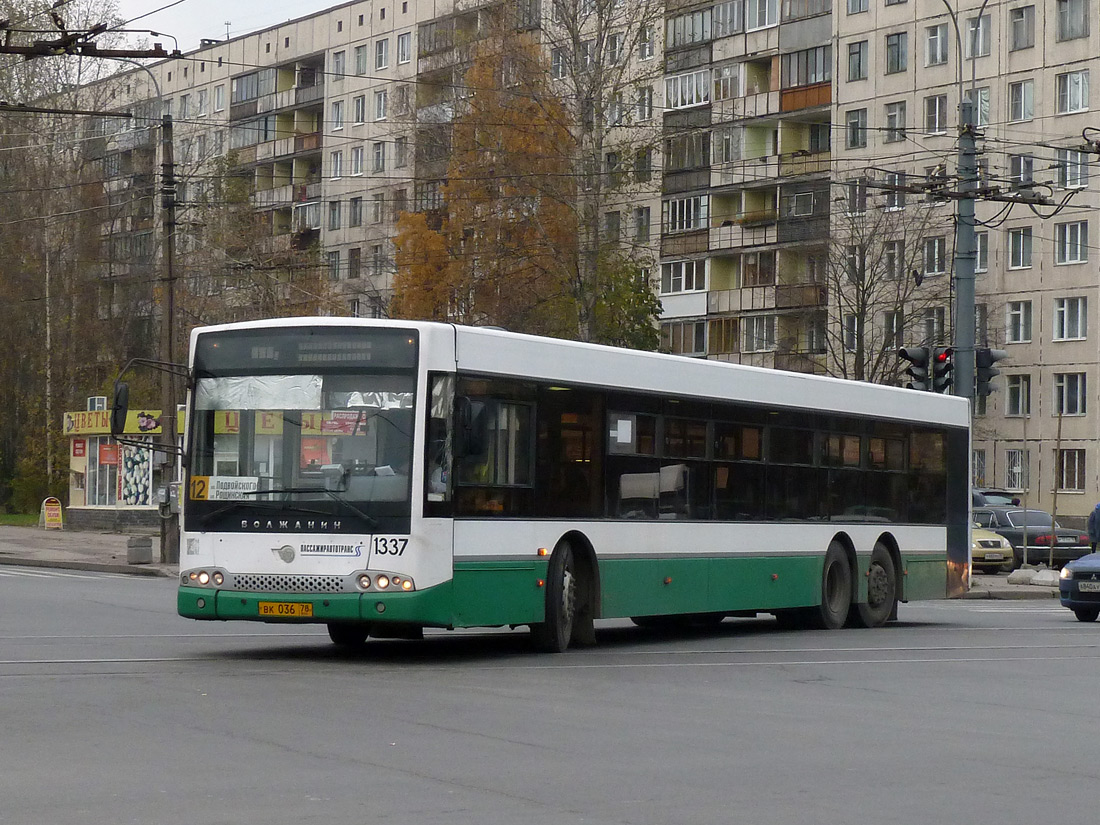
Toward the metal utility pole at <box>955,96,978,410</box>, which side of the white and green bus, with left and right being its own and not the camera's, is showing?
back

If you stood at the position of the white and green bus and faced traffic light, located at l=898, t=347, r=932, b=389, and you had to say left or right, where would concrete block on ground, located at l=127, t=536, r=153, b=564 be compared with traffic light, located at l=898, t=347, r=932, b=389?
left

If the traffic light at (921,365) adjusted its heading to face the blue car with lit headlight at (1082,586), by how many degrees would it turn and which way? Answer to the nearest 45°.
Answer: approximately 135° to its left

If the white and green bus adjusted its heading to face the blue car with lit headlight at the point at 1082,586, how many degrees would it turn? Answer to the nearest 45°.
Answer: approximately 180°

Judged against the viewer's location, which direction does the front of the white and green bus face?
facing the viewer and to the left of the viewer

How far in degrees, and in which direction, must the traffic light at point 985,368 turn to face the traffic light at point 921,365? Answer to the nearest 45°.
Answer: approximately 135° to its right

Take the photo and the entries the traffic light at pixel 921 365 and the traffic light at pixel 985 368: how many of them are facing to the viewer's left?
1
